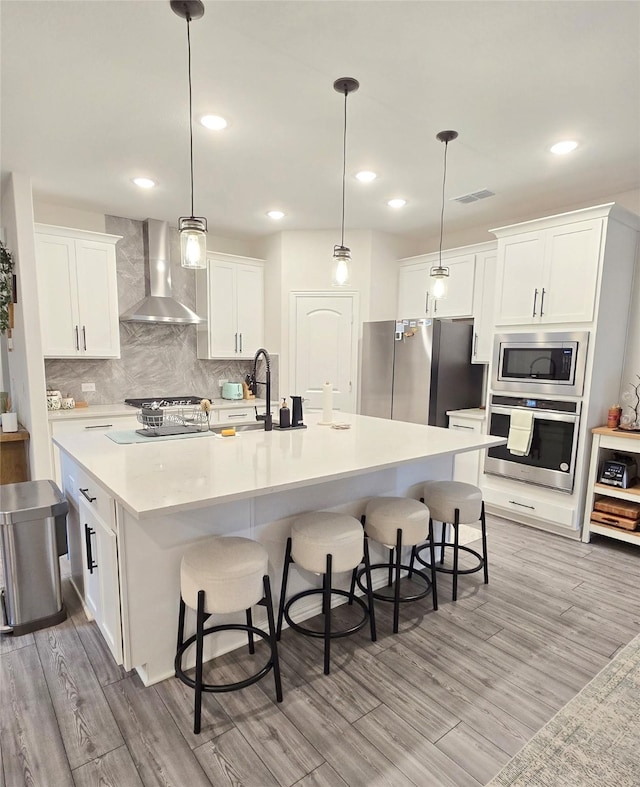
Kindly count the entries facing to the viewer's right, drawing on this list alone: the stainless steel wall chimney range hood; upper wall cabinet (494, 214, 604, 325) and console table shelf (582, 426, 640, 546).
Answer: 0

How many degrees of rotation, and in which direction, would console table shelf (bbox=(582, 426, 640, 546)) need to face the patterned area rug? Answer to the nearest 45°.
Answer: approximately 45° to its left

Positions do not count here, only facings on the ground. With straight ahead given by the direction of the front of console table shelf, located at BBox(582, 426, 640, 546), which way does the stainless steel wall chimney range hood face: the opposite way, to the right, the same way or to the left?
to the left

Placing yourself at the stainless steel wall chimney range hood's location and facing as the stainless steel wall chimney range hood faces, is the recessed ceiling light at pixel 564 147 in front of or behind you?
in front

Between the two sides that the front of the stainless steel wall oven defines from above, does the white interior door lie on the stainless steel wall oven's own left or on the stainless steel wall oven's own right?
on the stainless steel wall oven's own right

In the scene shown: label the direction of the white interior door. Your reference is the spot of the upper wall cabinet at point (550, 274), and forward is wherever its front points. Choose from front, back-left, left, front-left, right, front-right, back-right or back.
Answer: front-right

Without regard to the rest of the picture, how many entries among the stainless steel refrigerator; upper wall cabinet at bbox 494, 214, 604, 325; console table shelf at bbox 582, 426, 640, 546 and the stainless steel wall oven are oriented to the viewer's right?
0

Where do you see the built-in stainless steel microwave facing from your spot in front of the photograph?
facing the viewer and to the left of the viewer

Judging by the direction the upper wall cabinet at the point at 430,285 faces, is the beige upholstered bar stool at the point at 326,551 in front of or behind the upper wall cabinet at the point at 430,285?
in front

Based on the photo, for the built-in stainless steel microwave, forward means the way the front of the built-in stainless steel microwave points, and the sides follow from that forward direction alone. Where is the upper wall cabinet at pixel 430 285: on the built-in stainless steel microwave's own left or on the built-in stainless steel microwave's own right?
on the built-in stainless steel microwave's own right

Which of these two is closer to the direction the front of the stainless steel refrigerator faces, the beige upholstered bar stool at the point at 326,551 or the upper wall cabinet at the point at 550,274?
the beige upholstered bar stool
